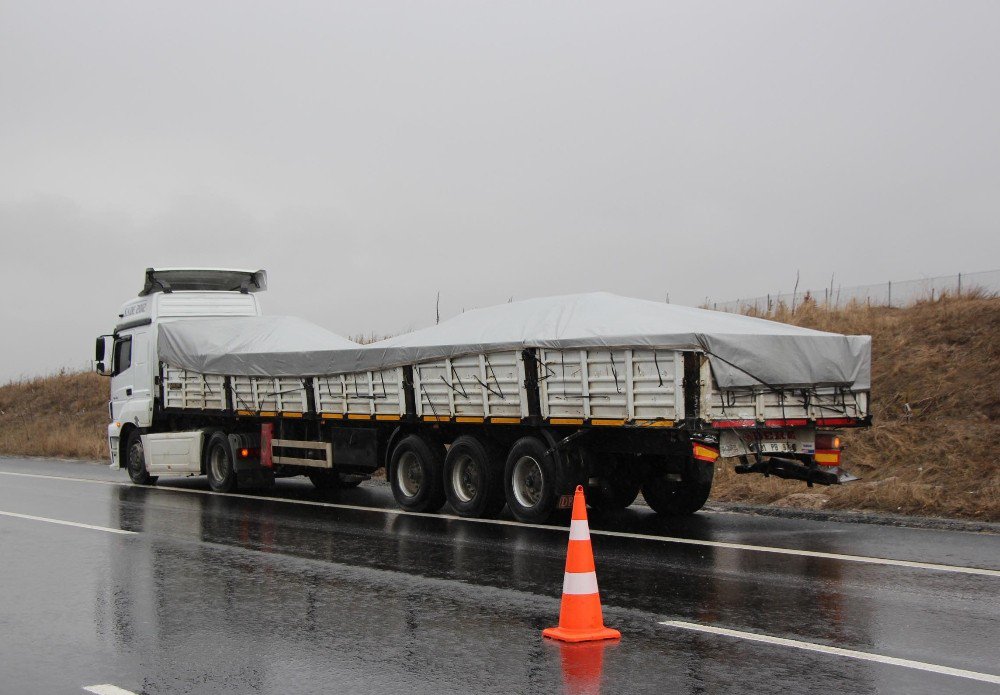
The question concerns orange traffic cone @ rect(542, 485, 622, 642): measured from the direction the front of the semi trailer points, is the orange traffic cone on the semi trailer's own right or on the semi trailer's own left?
on the semi trailer's own left

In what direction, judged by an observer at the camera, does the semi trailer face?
facing away from the viewer and to the left of the viewer
